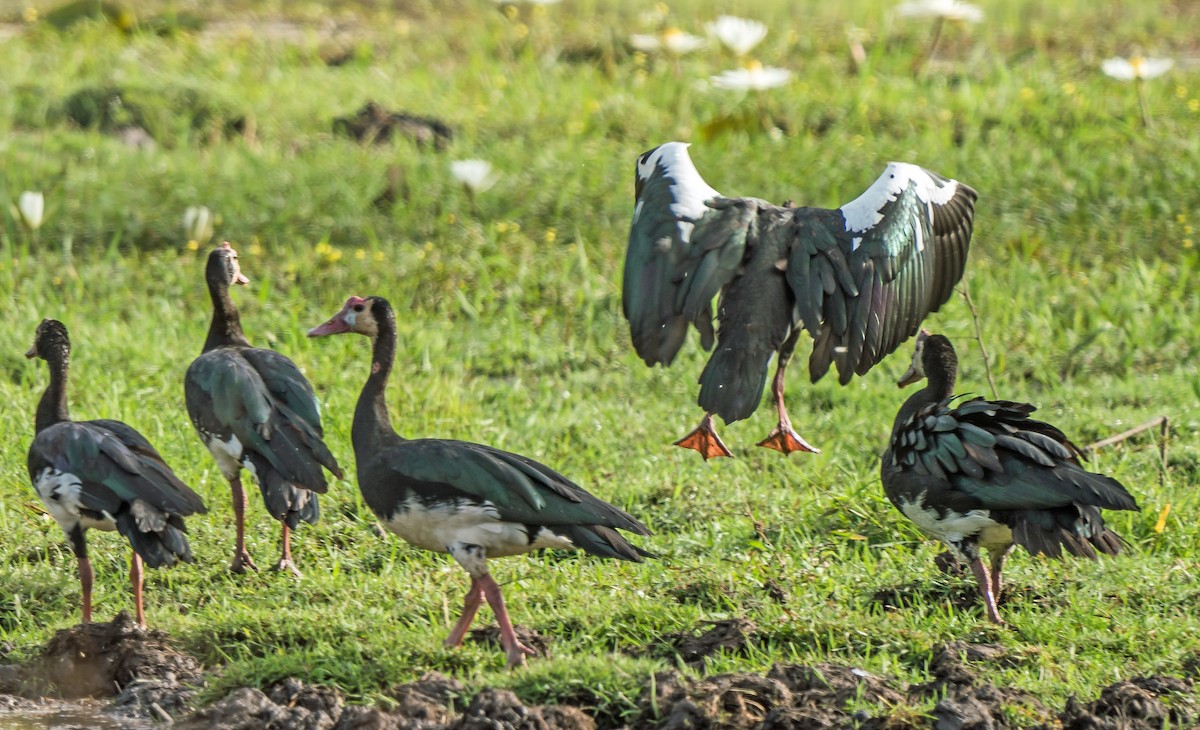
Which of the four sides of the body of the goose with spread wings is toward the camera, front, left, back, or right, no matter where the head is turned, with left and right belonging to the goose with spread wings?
back

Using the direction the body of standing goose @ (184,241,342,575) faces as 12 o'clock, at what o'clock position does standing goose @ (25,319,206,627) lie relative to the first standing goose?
The standing goose @ (25,319,206,627) is roughly at 9 o'clock from the standing goose @ (184,241,342,575).

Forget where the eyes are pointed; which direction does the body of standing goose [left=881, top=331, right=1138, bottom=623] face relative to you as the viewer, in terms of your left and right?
facing to the left of the viewer

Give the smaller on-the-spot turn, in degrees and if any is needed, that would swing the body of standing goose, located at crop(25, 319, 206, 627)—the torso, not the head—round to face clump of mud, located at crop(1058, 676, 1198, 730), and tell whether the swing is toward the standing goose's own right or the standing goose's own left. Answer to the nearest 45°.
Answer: approximately 180°

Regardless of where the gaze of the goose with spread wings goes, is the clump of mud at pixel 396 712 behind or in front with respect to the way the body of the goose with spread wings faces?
behind

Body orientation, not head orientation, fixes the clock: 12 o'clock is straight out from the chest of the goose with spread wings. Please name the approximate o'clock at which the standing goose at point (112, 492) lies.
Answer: The standing goose is roughly at 8 o'clock from the goose with spread wings.

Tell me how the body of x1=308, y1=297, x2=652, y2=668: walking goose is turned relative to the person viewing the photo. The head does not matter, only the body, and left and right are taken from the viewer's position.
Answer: facing to the left of the viewer

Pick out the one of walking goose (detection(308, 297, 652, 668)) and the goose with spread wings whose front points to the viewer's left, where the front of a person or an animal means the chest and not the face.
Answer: the walking goose

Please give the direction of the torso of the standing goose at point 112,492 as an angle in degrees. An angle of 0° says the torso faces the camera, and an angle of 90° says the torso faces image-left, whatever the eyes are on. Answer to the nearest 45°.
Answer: approximately 135°

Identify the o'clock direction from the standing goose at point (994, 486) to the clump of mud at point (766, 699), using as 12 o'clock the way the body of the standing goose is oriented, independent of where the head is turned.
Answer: The clump of mud is roughly at 10 o'clock from the standing goose.

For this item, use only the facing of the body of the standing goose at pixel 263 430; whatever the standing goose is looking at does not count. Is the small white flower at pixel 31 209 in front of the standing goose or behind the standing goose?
in front

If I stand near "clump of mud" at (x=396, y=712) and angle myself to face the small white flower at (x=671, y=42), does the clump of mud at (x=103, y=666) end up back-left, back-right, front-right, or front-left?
front-left

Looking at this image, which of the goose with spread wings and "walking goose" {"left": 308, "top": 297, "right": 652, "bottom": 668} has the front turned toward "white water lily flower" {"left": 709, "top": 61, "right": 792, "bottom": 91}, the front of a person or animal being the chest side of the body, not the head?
the goose with spread wings

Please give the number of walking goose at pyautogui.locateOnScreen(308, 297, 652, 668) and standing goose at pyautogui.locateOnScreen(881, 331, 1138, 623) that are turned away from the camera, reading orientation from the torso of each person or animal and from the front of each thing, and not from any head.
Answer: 0
